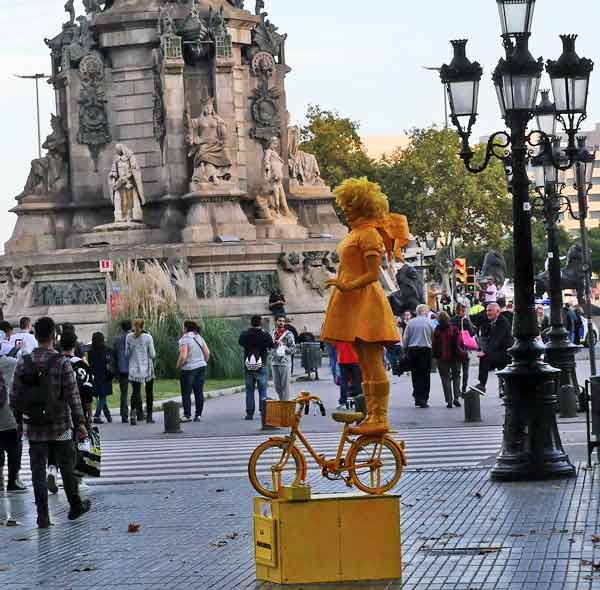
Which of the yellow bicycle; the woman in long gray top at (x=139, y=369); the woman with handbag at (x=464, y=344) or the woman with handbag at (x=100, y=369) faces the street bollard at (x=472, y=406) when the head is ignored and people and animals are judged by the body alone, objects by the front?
the woman with handbag at (x=464, y=344)

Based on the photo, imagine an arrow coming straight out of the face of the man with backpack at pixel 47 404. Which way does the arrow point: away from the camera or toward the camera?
away from the camera

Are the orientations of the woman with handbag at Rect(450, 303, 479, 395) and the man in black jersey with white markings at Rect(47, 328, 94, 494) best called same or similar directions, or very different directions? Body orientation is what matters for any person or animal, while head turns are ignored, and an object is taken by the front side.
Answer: very different directions

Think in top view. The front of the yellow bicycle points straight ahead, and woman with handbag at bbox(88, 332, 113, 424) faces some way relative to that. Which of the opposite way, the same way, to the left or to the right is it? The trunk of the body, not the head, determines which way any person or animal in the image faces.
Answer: to the right

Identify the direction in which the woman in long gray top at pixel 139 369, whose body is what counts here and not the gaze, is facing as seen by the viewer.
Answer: away from the camera

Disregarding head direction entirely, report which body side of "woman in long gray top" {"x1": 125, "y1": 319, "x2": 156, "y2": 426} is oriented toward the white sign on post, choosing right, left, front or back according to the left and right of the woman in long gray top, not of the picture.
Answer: front

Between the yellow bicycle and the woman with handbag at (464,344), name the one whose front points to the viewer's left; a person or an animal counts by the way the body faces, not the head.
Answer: the yellow bicycle
